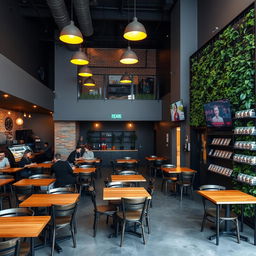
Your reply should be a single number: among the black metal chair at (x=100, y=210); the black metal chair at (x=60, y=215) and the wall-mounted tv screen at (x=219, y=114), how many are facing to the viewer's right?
1

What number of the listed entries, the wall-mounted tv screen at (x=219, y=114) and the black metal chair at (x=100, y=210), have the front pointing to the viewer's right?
1

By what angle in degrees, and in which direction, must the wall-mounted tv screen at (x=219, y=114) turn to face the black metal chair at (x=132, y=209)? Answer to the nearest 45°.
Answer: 0° — it already faces it

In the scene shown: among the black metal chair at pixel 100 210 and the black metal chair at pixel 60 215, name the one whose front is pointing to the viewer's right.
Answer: the black metal chair at pixel 100 210

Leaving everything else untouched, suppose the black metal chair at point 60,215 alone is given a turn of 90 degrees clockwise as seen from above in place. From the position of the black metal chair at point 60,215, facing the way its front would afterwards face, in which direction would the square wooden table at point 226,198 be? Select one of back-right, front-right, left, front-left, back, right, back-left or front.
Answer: front-right

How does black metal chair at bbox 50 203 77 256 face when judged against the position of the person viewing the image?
facing away from the viewer and to the left of the viewer

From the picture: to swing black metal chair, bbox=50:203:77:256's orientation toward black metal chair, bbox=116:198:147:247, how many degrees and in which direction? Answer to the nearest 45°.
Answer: approximately 135° to its right

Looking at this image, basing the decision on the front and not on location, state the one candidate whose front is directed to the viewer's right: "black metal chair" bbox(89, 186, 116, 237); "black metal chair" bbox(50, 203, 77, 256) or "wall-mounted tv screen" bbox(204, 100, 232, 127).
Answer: "black metal chair" bbox(89, 186, 116, 237)

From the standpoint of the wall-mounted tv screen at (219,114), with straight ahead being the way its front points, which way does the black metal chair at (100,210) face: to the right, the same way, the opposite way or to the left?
the opposite way

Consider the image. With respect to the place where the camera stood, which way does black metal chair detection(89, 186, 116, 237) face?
facing to the right of the viewer

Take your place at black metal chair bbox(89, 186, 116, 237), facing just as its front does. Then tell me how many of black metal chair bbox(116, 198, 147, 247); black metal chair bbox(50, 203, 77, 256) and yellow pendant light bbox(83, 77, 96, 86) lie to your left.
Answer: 1
